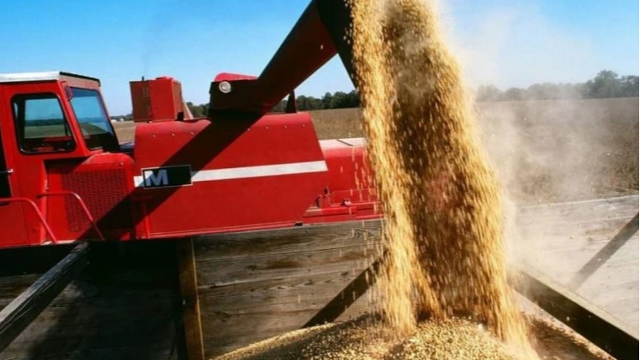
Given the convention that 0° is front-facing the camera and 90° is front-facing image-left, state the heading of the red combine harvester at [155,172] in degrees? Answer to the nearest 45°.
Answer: approximately 90°

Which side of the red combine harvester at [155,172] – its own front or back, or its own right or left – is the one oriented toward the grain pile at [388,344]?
left

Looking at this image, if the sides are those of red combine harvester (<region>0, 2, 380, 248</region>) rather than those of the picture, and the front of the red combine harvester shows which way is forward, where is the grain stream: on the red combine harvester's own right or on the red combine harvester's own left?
on the red combine harvester's own left
